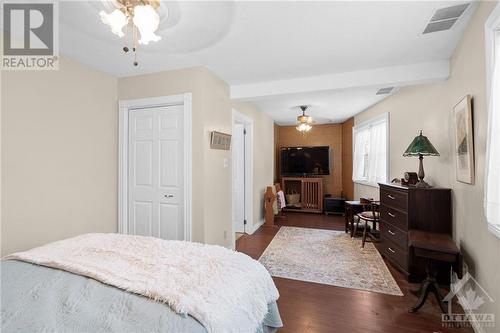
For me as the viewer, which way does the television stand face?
facing the viewer

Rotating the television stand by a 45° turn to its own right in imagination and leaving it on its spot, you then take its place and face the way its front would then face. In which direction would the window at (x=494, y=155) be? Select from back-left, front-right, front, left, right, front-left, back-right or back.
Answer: front-left

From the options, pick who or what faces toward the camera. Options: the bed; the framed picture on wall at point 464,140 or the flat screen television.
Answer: the flat screen television

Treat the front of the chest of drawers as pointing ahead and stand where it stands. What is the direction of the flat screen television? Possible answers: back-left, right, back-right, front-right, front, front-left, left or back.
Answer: right

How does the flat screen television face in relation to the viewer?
toward the camera

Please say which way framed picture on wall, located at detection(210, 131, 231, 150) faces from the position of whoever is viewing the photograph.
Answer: facing the viewer and to the right of the viewer

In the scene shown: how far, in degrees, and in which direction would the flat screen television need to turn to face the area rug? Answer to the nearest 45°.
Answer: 0° — it already faces it

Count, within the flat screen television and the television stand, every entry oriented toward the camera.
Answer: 2

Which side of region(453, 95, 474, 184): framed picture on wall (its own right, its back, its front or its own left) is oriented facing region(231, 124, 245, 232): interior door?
front

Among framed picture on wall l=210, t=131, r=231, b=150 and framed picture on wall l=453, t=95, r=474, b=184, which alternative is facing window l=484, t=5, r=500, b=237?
framed picture on wall l=210, t=131, r=231, b=150

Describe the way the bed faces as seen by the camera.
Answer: facing away from the viewer and to the right of the viewer

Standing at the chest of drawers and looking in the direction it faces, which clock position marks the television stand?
The television stand is roughly at 3 o'clock from the chest of drawers.

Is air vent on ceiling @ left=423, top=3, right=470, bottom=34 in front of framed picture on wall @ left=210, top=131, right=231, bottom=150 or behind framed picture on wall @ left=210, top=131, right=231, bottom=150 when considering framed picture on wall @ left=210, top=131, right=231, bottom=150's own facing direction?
in front

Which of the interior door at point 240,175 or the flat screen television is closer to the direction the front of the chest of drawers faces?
the interior door
